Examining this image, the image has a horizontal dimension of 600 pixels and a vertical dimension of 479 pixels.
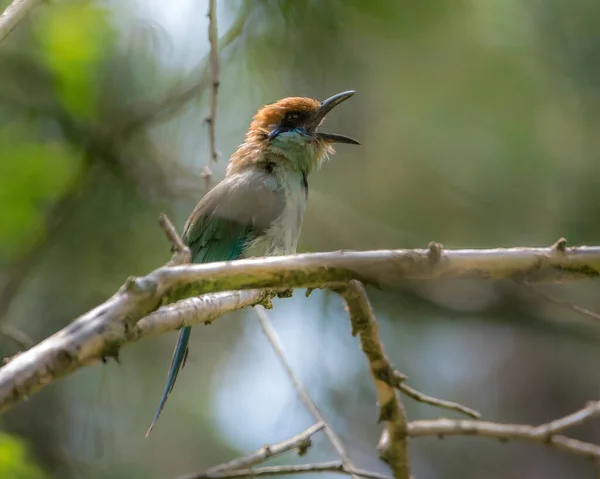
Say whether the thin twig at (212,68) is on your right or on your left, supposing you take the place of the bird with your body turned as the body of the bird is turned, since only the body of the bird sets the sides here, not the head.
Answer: on your right

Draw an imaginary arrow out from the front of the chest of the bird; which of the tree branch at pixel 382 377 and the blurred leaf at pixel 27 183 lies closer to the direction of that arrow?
the tree branch

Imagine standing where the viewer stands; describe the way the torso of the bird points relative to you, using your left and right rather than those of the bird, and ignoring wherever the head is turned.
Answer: facing to the right of the viewer

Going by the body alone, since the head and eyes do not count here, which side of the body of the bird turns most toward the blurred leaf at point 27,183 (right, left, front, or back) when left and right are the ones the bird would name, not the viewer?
back
